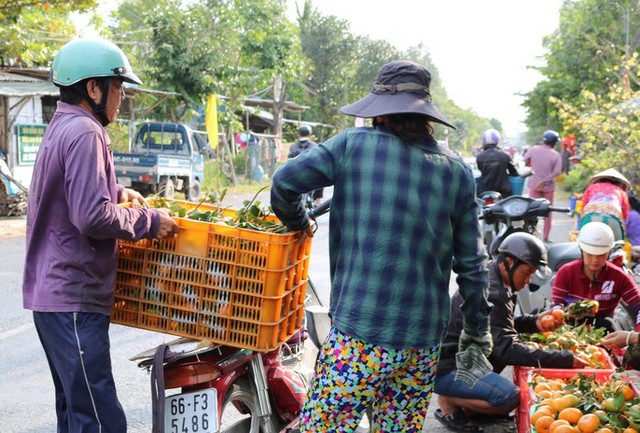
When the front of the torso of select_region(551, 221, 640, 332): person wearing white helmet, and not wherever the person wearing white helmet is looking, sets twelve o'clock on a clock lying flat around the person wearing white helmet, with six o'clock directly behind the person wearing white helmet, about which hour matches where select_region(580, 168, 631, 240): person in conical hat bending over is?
The person in conical hat bending over is roughly at 6 o'clock from the person wearing white helmet.

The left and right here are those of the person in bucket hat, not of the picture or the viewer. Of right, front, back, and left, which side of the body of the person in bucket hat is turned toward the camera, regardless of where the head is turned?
back

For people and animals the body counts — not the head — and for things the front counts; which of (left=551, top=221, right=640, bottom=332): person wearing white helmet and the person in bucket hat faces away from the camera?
the person in bucket hat

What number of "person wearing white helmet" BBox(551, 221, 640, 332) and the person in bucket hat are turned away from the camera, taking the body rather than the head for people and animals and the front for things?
1

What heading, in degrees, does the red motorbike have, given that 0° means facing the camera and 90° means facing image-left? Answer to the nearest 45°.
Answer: approximately 225°

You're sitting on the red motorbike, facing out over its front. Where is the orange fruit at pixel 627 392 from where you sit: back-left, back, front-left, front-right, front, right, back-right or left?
front-right

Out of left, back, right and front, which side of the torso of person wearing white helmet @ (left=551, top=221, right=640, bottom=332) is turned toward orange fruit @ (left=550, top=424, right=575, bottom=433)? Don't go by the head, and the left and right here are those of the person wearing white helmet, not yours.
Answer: front

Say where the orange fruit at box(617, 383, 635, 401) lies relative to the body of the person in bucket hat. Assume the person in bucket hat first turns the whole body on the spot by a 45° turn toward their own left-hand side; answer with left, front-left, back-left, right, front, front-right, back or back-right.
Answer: right

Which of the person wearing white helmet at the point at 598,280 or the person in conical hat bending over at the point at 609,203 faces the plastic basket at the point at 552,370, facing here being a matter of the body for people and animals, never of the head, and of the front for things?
the person wearing white helmet

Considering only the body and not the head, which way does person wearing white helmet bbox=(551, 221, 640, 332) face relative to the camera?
toward the camera

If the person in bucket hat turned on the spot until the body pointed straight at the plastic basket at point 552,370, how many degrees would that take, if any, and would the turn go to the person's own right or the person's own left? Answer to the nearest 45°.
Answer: approximately 45° to the person's own right

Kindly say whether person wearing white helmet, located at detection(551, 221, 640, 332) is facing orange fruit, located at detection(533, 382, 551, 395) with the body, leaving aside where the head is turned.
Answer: yes

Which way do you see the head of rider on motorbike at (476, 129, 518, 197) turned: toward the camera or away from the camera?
away from the camera
